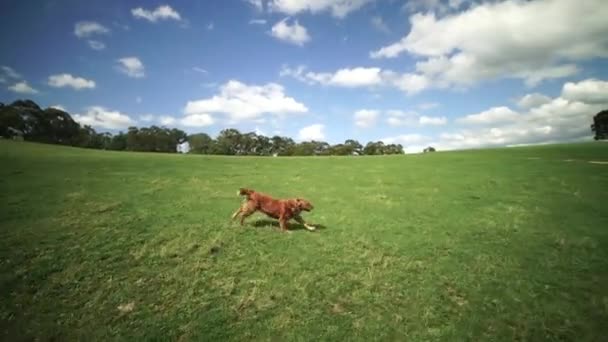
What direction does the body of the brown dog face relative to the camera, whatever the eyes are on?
to the viewer's right
